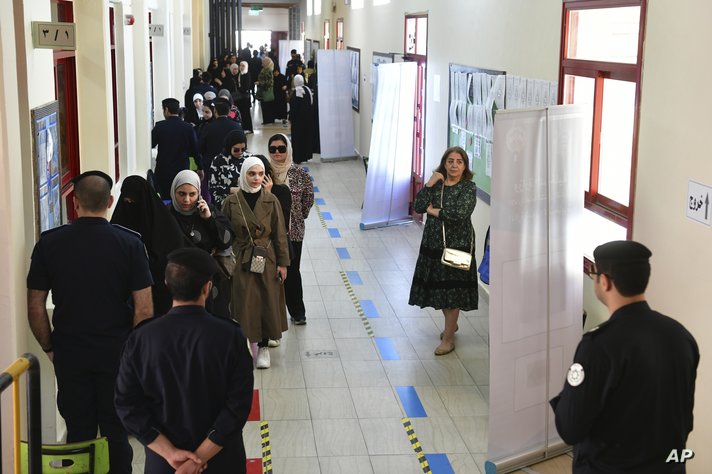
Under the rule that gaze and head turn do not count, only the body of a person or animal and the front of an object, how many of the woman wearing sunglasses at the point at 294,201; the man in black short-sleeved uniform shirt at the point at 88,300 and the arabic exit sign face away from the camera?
1

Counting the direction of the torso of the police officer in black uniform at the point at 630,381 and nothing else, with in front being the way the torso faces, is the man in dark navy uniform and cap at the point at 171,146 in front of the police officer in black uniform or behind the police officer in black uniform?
in front

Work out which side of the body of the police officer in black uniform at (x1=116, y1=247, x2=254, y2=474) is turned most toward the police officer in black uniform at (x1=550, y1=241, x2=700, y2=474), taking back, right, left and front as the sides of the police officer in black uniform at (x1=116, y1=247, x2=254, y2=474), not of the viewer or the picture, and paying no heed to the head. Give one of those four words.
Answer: right

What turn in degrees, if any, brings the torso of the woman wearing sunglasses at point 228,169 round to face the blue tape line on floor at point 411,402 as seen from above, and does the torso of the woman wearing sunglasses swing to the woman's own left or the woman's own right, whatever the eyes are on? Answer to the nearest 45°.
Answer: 0° — they already face it

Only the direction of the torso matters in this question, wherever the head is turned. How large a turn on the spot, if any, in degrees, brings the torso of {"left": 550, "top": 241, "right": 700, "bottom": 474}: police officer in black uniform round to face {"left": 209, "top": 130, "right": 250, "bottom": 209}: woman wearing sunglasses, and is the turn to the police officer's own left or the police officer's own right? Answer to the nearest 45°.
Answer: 0° — they already face them

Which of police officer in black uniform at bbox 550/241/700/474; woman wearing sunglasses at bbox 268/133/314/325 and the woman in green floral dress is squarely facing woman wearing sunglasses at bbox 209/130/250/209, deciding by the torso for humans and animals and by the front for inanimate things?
the police officer in black uniform

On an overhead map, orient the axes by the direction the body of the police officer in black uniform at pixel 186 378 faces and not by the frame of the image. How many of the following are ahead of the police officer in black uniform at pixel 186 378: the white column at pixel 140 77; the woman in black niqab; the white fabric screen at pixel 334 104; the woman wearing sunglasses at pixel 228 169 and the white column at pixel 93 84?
5

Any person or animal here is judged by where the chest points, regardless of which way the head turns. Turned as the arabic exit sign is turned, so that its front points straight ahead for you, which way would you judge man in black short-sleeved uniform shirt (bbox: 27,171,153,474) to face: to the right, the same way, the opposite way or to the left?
to the right

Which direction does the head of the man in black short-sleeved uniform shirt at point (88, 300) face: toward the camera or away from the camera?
away from the camera

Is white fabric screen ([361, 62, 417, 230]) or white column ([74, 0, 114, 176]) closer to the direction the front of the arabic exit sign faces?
the white column

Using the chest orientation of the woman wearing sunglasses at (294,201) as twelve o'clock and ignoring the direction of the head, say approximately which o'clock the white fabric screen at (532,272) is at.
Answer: The white fabric screen is roughly at 11 o'clock from the woman wearing sunglasses.

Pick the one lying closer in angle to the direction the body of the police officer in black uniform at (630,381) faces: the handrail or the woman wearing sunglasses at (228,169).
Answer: the woman wearing sunglasses

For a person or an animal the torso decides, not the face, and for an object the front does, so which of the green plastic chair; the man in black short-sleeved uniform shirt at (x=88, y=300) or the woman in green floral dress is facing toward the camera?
the woman in green floral dress

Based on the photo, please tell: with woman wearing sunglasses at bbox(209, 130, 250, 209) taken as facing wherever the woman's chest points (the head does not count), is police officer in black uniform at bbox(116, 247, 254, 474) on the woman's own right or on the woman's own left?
on the woman's own right

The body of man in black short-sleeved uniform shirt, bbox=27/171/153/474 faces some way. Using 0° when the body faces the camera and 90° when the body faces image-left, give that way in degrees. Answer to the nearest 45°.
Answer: approximately 180°

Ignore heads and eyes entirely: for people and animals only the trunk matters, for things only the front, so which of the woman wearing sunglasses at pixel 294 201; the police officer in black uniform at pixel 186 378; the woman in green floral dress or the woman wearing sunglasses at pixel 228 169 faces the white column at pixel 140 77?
the police officer in black uniform
